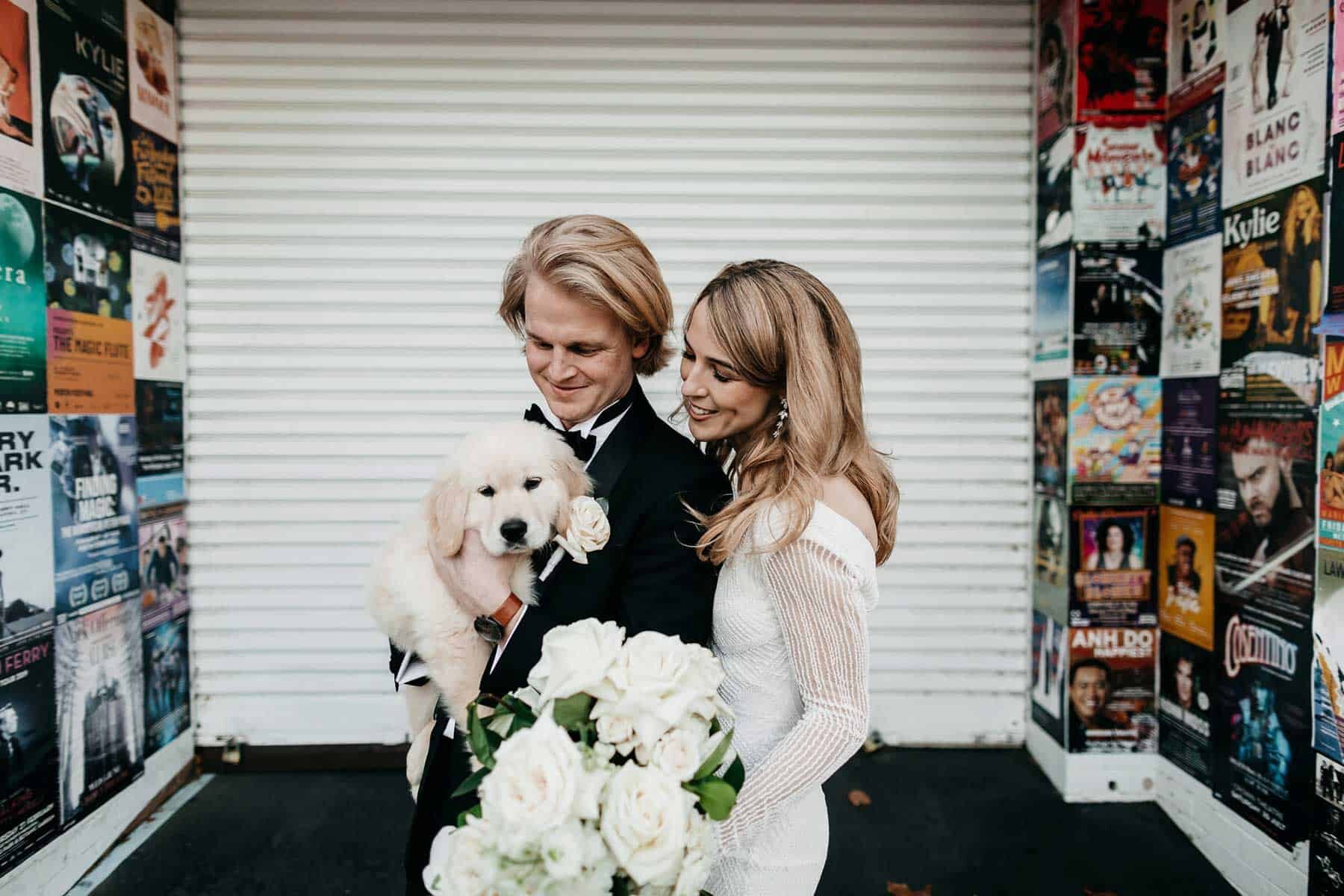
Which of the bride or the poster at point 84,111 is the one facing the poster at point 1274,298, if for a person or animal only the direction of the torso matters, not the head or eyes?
the poster at point 84,111

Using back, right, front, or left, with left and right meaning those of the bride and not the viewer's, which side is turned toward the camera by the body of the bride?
left

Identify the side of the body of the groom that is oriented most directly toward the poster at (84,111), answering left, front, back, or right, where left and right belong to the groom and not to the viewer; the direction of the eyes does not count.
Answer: right

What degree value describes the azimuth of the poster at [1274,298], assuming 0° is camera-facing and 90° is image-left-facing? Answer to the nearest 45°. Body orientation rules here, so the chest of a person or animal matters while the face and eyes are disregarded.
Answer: approximately 45°

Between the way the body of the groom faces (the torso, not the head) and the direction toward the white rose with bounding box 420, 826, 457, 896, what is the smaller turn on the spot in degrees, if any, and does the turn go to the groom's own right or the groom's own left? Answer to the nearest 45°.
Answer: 0° — they already face it

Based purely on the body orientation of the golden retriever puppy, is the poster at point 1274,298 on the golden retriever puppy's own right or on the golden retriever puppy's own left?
on the golden retriever puppy's own left

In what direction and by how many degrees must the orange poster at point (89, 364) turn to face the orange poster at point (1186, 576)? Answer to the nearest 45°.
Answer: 0° — it already faces it

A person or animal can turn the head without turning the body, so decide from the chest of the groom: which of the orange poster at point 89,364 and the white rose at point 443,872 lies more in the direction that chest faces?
the white rose

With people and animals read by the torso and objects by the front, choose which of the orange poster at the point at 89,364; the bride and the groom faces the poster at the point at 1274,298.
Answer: the orange poster

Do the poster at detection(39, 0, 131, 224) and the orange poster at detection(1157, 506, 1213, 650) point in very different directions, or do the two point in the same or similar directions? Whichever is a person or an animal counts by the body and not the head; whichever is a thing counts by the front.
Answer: very different directions

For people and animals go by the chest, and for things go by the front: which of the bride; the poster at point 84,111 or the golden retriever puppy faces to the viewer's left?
the bride
